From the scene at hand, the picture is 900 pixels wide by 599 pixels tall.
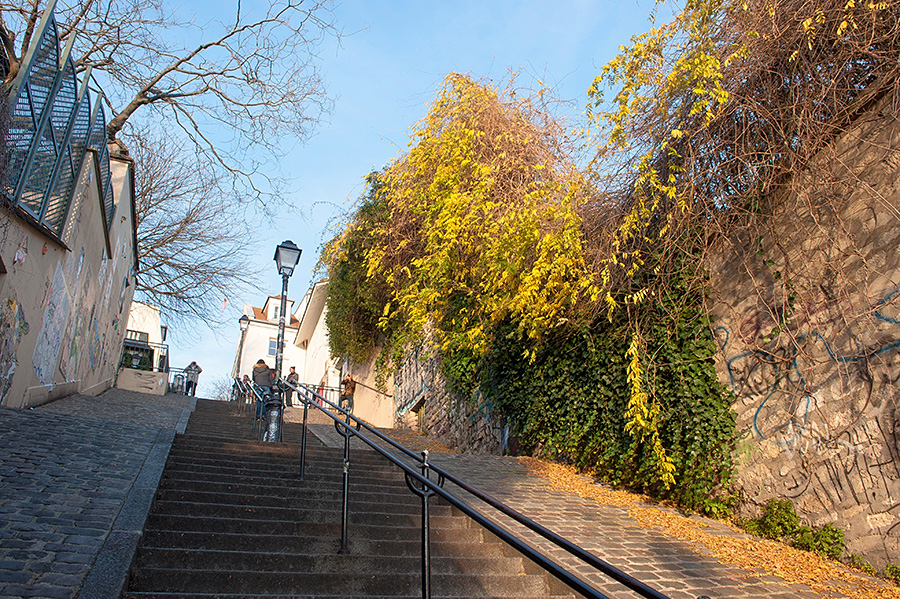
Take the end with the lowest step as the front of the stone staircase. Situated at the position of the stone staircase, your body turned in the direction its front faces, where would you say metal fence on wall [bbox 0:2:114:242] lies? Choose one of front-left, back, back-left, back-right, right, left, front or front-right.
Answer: back-right

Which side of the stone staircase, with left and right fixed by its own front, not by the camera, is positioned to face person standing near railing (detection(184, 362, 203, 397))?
back

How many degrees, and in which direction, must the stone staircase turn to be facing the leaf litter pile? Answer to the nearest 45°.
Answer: approximately 90° to its left

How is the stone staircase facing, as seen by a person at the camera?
facing the viewer
